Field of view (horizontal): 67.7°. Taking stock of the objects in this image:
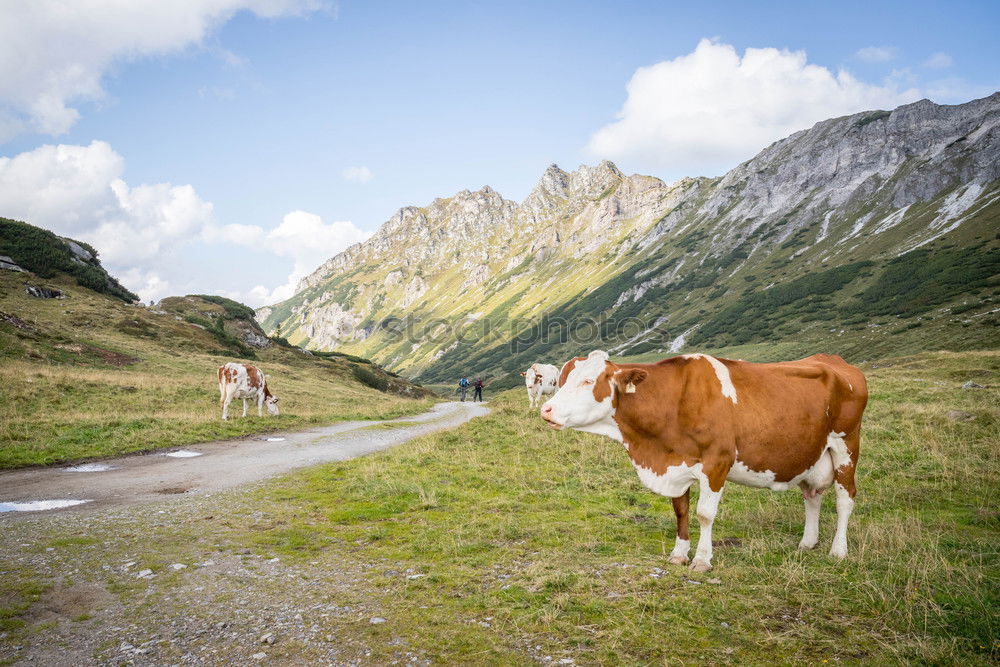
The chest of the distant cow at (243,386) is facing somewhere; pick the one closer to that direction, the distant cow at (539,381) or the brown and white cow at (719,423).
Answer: the distant cow

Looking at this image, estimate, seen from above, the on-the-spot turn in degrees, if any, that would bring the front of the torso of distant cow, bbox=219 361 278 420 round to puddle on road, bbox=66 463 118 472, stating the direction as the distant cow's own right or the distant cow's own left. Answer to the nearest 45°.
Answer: approximately 90° to the distant cow's own right

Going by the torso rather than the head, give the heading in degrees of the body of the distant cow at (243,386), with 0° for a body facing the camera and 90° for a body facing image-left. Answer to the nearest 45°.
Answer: approximately 270°

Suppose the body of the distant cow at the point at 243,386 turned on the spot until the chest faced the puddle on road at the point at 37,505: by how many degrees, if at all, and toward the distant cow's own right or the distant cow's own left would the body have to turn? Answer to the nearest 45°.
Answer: approximately 90° to the distant cow's own right

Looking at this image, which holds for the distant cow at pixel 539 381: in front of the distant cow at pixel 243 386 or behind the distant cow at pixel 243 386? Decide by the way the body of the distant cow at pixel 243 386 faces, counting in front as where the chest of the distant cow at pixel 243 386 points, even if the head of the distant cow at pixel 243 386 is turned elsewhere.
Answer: in front
